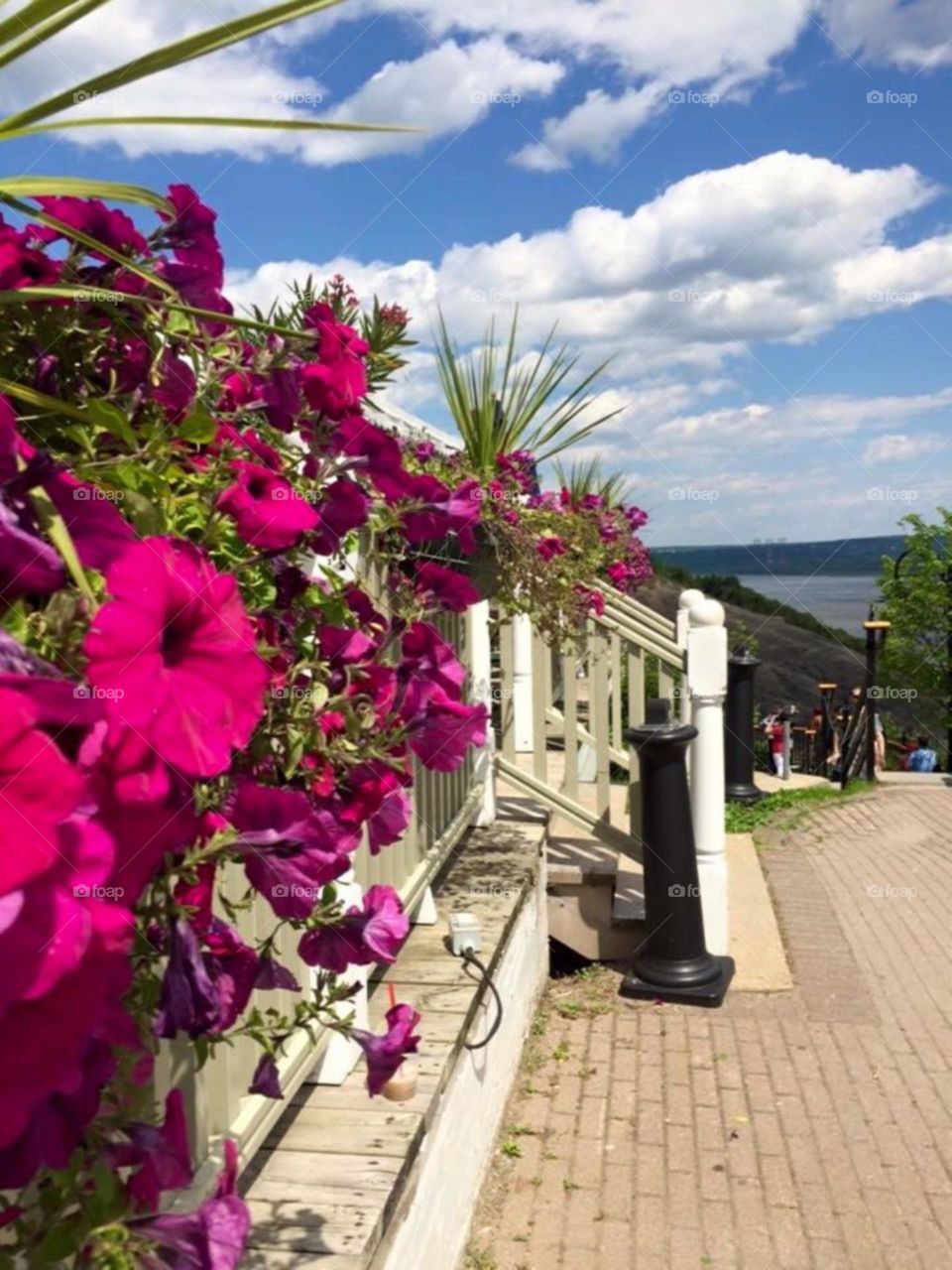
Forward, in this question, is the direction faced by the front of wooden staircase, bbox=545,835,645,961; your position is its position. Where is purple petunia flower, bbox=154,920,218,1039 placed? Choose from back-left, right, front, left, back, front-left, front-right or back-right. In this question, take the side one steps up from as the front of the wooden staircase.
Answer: right

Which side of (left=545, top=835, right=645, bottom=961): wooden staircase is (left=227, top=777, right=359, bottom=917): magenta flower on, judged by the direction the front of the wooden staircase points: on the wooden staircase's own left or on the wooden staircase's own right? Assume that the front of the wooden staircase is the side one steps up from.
on the wooden staircase's own right

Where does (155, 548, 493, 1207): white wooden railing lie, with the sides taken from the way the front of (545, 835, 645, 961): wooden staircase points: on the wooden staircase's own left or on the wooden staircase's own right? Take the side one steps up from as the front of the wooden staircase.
on the wooden staircase's own right

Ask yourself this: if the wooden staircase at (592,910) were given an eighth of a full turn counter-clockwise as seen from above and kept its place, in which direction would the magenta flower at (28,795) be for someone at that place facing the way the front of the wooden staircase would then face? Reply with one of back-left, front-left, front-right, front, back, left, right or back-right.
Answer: back-right

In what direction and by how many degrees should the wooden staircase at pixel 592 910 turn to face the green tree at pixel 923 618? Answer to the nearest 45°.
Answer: approximately 90° to its left

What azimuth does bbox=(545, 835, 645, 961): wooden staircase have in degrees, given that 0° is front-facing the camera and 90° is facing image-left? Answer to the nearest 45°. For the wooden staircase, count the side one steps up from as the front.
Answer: approximately 270°
